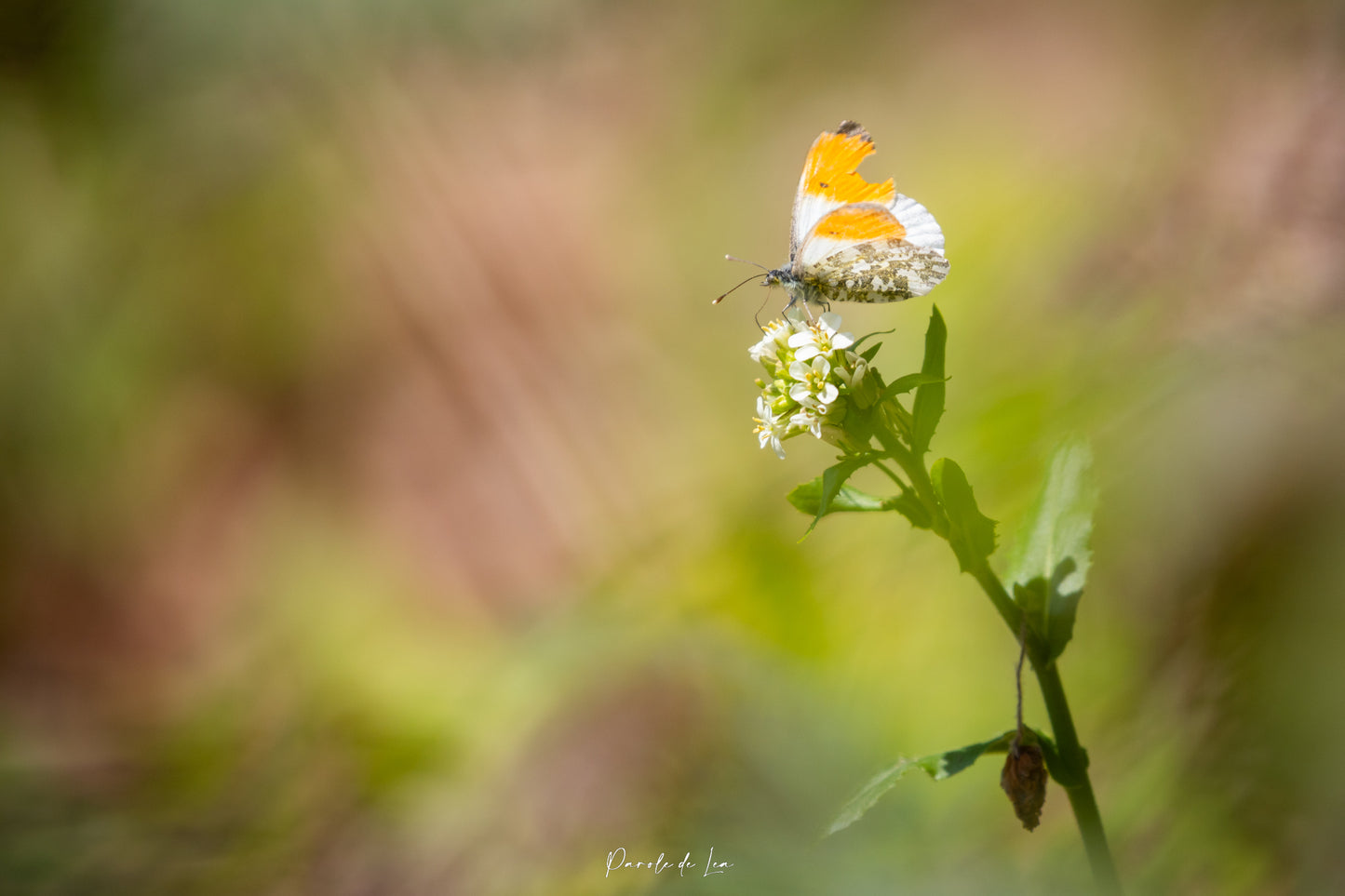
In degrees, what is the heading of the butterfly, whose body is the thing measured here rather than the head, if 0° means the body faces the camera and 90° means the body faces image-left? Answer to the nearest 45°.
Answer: approximately 90°
